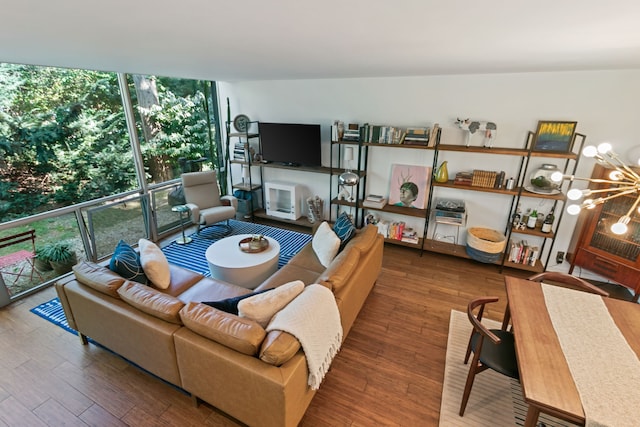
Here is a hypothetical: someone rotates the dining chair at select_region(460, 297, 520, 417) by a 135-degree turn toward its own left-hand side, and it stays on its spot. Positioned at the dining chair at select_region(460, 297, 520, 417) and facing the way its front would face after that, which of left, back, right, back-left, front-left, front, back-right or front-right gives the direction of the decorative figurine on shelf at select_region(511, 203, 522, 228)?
front-right

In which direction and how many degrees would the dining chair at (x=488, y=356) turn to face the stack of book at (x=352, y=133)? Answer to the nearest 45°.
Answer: approximately 135° to its left

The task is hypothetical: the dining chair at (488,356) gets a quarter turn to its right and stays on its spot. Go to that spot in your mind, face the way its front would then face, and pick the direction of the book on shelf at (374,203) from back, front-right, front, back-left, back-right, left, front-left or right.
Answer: back-right

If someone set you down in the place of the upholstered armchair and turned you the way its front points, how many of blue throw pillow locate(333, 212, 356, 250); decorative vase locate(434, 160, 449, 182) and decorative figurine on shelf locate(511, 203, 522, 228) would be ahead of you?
3

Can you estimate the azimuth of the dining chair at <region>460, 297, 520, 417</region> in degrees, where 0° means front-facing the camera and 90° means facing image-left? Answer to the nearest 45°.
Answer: approximately 270°

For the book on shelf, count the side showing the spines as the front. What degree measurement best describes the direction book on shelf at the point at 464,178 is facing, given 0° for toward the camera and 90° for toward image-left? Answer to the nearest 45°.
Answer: approximately 0°

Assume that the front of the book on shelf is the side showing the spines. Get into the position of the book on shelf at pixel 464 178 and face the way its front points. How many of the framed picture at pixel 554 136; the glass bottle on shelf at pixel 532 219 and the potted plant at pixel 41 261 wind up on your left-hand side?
2

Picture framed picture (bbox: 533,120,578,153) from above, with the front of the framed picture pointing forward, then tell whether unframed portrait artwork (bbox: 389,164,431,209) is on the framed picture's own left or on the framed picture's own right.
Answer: on the framed picture's own right
